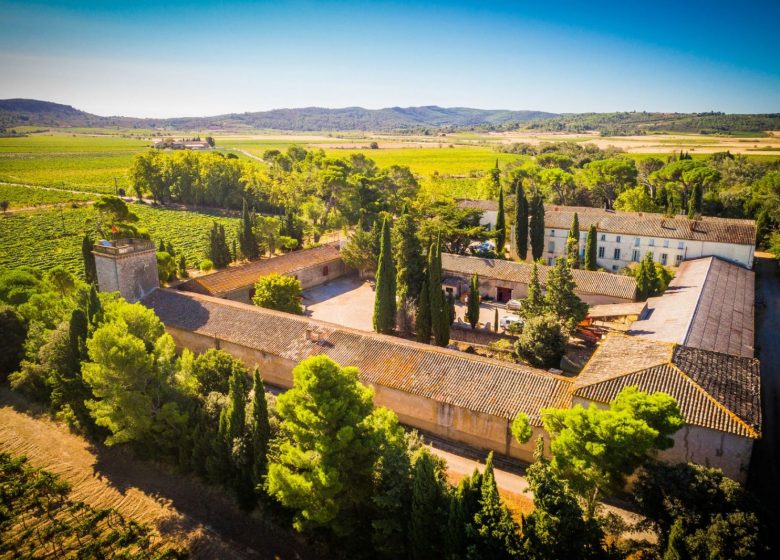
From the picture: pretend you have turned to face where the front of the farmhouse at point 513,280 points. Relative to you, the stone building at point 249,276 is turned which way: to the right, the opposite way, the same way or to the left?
to the left

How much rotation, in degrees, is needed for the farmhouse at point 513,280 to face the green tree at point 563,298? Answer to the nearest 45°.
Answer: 0° — it already faces it

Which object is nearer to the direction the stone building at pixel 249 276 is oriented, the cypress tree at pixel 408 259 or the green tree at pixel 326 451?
the cypress tree

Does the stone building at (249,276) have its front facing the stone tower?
no

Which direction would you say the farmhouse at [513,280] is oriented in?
toward the camera

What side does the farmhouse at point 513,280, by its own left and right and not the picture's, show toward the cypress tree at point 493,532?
front

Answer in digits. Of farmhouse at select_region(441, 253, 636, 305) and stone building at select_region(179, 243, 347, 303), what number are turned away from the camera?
0

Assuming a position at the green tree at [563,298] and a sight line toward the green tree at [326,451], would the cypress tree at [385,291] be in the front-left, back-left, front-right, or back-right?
front-right

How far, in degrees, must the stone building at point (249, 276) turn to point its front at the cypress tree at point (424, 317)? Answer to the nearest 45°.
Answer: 0° — it already faces it

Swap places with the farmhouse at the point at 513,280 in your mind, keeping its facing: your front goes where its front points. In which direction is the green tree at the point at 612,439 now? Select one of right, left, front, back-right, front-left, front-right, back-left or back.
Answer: front

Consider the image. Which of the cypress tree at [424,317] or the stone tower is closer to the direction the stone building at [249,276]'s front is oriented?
the cypress tree

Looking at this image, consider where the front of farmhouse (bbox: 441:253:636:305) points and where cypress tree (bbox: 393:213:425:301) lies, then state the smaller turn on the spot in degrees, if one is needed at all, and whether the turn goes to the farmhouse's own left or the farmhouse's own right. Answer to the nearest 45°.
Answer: approximately 45° to the farmhouse's own right

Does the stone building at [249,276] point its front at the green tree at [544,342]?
yes

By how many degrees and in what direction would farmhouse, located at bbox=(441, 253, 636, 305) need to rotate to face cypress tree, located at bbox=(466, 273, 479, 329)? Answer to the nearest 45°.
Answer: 0° — it already faces it

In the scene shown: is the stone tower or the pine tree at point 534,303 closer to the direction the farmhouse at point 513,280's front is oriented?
the pine tree

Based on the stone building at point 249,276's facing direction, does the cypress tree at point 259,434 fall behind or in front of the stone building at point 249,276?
in front

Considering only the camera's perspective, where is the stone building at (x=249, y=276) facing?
facing the viewer and to the right of the viewer
